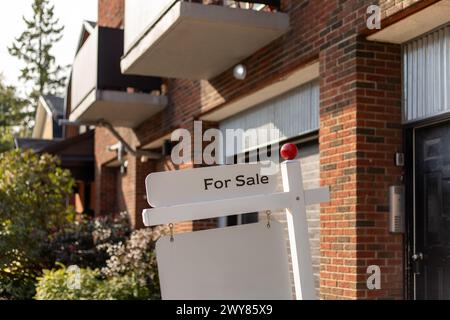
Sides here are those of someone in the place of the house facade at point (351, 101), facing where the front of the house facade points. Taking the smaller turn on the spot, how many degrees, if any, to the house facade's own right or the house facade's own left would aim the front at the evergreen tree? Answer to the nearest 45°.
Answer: approximately 90° to the house facade's own right

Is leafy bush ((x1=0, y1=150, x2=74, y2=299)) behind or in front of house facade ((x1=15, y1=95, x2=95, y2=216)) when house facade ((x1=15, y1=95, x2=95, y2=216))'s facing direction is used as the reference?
in front

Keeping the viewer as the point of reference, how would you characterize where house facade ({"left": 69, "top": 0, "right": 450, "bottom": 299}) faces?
facing the viewer and to the left of the viewer

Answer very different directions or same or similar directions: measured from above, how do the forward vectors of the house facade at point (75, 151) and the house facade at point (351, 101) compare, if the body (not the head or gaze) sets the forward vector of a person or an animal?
same or similar directions

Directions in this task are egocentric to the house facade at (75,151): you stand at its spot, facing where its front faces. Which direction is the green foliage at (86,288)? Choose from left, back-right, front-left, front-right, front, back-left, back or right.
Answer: front-left

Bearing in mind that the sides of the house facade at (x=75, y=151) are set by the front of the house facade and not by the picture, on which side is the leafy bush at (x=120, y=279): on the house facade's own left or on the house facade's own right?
on the house facade's own left

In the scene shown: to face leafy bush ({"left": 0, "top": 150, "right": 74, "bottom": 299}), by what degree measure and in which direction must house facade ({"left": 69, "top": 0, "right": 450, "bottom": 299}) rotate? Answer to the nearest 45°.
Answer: approximately 90° to its right

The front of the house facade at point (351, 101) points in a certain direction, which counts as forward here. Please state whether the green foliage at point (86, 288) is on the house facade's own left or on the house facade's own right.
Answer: on the house facade's own right

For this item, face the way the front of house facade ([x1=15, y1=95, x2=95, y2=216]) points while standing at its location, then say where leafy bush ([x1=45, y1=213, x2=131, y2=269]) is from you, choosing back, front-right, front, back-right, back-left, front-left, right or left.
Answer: front-left

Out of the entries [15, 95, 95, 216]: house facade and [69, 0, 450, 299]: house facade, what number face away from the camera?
0

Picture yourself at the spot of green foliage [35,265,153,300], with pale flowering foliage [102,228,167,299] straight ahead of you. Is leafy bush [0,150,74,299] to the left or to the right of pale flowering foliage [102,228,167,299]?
left

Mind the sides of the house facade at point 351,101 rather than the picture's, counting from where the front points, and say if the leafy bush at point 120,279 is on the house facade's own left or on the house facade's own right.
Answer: on the house facade's own right

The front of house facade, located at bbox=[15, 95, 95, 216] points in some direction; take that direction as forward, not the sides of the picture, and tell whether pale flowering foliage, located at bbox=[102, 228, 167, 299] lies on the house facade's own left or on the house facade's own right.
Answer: on the house facade's own left
